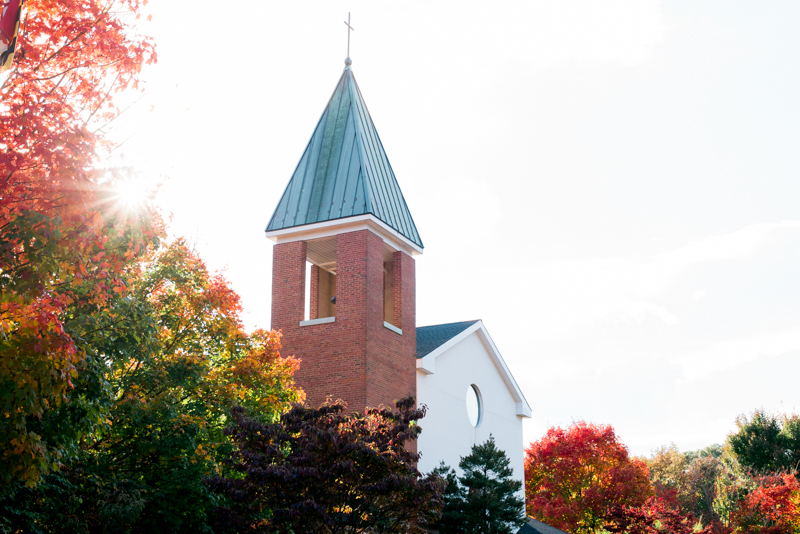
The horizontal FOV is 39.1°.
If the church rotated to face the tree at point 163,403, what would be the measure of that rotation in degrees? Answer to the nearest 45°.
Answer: approximately 45° to its right

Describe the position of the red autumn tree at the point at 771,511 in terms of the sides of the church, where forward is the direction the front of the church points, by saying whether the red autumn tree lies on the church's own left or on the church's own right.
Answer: on the church's own left

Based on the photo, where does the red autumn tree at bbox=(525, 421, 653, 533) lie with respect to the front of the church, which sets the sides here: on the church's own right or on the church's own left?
on the church's own left

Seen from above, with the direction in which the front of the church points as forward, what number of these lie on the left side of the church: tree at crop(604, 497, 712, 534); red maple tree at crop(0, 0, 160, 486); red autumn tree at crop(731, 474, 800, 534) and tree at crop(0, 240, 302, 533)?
2

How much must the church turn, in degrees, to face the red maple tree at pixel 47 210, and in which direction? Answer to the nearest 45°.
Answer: approximately 45° to its right

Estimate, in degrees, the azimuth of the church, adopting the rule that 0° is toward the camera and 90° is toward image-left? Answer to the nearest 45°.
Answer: approximately 315°

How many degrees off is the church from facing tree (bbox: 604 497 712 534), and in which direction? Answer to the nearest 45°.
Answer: approximately 90° to its left

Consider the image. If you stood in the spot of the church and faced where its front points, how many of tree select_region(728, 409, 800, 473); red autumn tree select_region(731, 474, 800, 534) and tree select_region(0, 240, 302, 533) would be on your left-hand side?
2

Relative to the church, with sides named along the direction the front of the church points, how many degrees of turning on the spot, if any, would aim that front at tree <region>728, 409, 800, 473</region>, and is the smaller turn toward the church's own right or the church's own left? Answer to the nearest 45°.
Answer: approximately 90° to the church's own left
